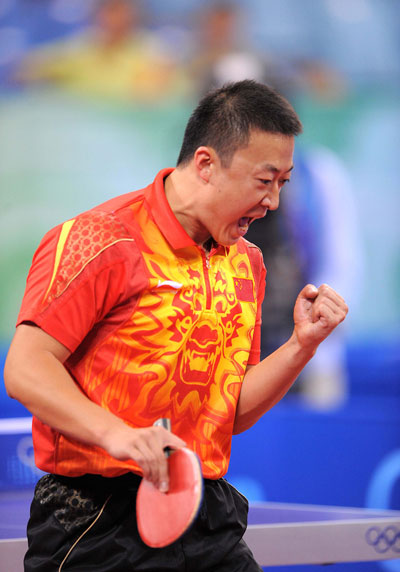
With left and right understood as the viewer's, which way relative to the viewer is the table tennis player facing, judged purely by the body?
facing the viewer and to the right of the viewer
